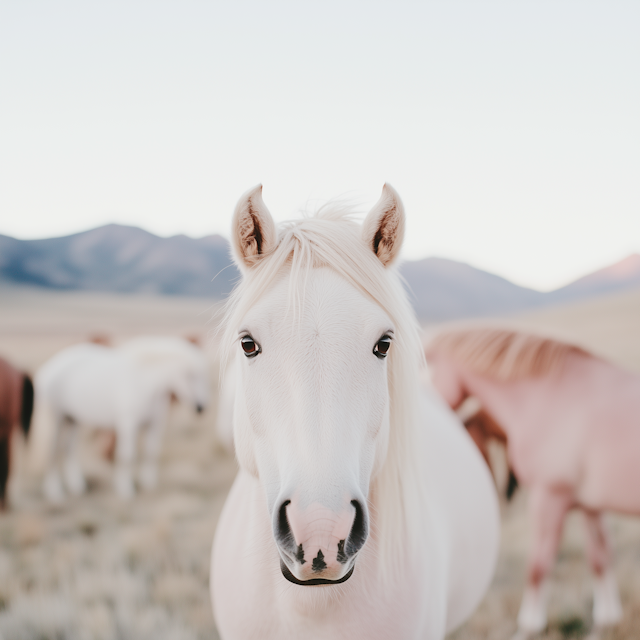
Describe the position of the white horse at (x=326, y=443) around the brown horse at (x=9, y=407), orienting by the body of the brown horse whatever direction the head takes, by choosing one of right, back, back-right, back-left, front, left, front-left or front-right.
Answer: left

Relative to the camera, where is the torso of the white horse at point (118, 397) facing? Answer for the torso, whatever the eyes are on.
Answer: to the viewer's right

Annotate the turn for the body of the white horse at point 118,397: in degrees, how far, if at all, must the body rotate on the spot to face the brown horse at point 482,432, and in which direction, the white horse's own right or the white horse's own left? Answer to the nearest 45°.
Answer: approximately 45° to the white horse's own right

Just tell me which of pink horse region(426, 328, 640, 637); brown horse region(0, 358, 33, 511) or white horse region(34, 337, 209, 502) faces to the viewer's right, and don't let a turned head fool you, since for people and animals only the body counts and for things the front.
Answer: the white horse

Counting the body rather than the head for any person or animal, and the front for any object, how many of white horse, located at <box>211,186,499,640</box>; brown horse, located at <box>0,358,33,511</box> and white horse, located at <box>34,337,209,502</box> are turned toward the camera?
1

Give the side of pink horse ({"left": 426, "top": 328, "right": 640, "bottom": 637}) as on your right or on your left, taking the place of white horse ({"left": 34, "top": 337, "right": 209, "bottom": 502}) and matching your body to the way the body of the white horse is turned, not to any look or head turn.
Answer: on your right

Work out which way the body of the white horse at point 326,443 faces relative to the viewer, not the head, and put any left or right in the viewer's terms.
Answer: facing the viewer

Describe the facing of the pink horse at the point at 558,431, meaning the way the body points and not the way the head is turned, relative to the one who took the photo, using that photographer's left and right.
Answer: facing to the left of the viewer

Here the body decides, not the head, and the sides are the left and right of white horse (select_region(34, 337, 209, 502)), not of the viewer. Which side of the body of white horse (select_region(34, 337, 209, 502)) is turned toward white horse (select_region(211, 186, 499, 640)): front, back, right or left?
right

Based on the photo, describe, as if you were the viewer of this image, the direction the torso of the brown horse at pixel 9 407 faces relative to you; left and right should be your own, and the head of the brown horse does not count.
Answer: facing to the left of the viewer
